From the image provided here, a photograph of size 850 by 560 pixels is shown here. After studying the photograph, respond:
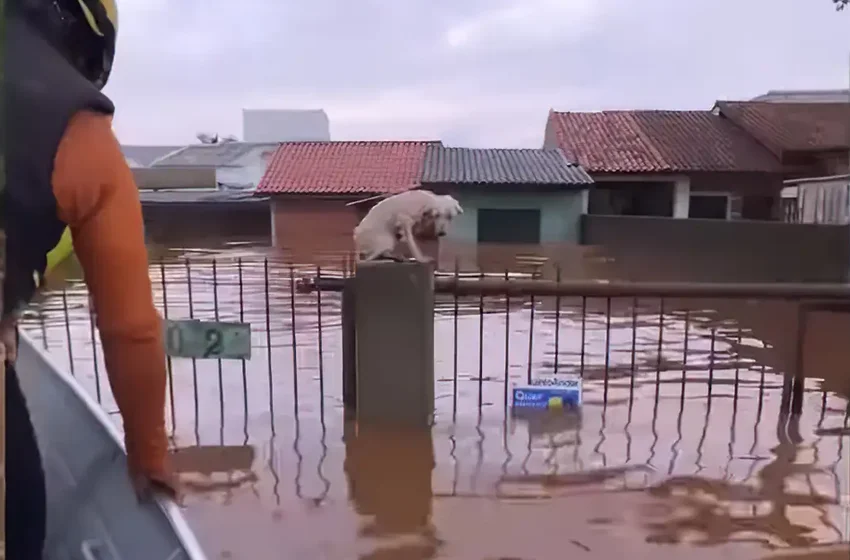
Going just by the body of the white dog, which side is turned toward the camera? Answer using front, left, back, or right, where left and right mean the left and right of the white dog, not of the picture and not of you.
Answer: right

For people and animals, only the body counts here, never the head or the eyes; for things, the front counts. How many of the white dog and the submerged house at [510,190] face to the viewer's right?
1

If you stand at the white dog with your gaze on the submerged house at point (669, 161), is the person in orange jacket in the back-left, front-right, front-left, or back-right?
back-right

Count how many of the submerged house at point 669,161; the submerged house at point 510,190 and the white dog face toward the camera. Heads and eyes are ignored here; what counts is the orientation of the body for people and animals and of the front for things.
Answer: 2

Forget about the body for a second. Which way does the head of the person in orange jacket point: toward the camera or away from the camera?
away from the camera

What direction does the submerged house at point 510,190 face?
toward the camera

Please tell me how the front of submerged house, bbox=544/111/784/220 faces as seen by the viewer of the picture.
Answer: facing the viewer

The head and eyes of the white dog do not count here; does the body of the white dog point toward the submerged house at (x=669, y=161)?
no
